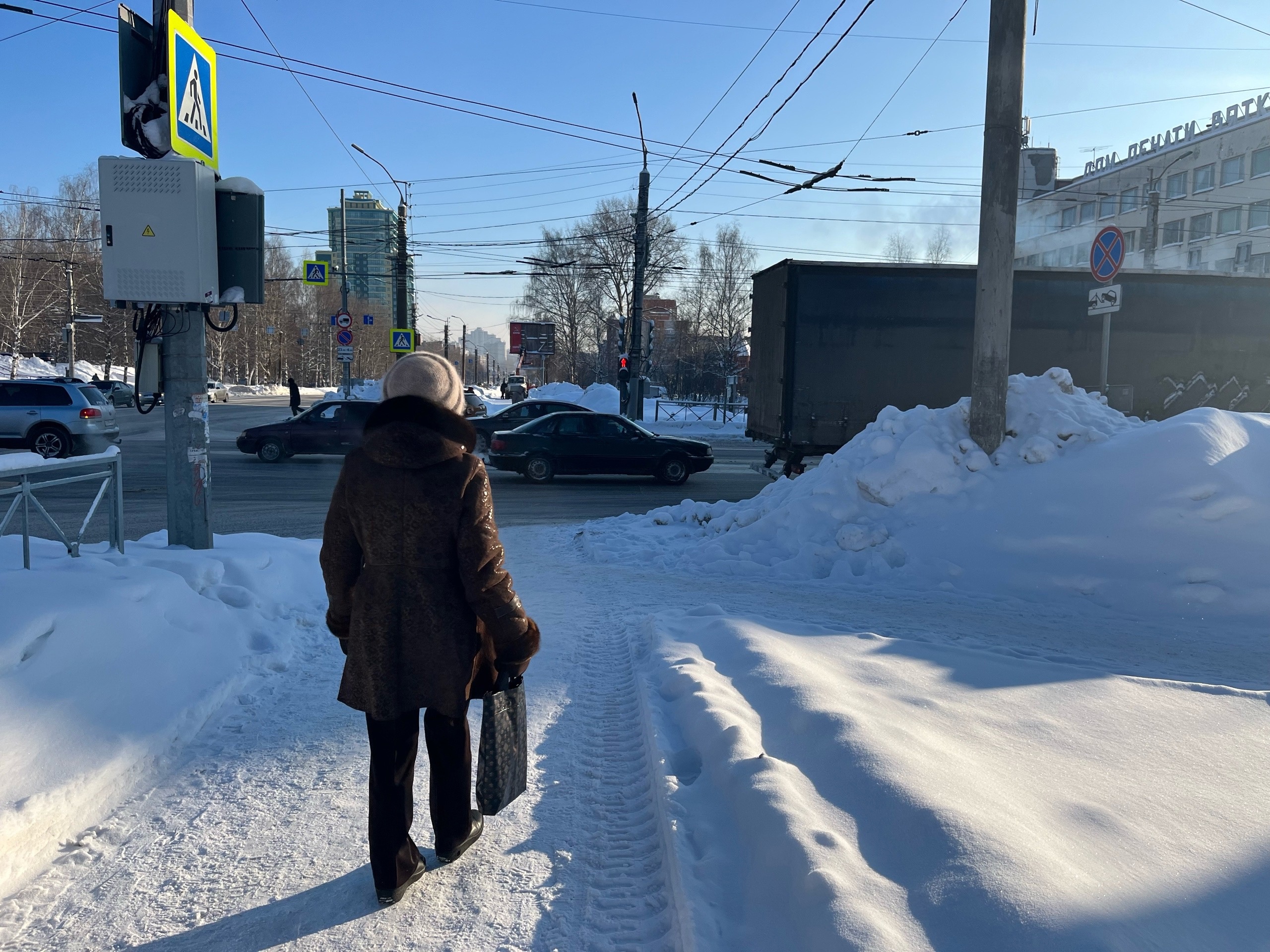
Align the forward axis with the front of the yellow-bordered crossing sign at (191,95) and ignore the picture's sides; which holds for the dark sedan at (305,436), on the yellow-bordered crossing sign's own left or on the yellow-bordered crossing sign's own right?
on the yellow-bordered crossing sign's own left

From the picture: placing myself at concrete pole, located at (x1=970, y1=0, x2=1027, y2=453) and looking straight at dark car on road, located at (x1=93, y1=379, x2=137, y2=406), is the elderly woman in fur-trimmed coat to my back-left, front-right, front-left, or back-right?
back-left

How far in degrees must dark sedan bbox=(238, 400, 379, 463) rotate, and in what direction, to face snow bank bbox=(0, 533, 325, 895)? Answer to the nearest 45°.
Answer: approximately 90° to its left

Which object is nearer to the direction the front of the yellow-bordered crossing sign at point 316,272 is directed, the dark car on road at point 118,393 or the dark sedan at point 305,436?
the dark sedan

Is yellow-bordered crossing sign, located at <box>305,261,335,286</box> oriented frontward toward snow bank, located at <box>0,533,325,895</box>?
yes

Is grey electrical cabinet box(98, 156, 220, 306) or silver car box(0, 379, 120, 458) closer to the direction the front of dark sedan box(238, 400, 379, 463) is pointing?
the silver car

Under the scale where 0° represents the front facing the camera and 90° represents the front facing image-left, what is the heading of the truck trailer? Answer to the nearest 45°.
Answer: approximately 270°

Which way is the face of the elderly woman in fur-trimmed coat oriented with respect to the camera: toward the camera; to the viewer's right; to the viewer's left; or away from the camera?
away from the camera

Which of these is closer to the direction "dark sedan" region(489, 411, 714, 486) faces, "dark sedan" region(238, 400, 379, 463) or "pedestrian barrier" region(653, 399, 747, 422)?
the pedestrian barrier

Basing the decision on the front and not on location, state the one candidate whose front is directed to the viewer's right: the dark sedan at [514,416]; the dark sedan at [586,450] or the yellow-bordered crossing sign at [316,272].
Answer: the dark sedan at [586,450]

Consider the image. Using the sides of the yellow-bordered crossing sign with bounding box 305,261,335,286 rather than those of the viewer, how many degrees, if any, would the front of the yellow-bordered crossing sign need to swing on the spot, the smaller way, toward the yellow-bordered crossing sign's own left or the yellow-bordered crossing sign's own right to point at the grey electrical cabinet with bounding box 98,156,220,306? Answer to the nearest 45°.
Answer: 0° — it already faces it

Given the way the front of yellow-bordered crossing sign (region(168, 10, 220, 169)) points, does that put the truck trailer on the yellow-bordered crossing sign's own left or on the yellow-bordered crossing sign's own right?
on the yellow-bordered crossing sign's own left

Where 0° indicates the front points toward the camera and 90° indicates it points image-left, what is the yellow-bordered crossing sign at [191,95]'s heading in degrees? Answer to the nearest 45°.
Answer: approximately 315°
